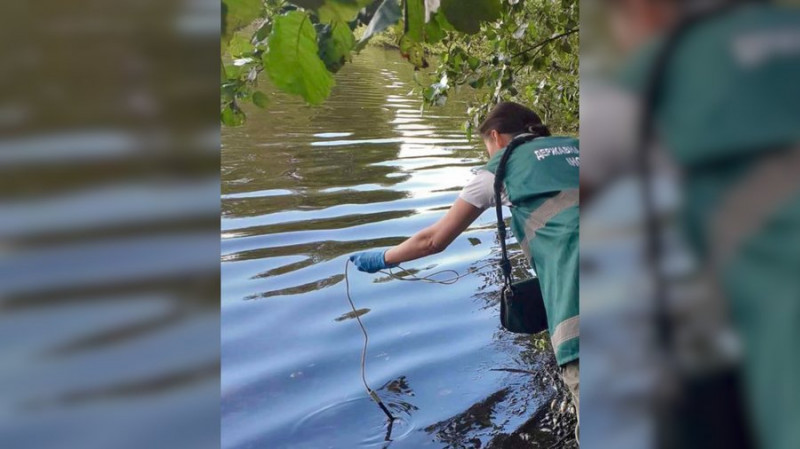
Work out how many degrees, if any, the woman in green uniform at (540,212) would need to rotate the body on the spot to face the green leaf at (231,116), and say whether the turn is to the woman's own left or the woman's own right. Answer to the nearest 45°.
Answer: approximately 90° to the woman's own left

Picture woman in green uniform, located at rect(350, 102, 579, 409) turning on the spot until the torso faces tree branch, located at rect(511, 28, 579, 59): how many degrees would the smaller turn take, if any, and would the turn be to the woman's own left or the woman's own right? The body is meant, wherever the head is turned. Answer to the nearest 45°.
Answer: approximately 45° to the woman's own right

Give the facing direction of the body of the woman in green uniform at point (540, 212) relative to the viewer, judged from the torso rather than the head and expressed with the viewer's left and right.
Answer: facing away from the viewer and to the left of the viewer

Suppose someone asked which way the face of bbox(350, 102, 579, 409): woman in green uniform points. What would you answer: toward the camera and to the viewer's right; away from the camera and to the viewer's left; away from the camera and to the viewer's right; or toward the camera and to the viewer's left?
away from the camera and to the viewer's left
